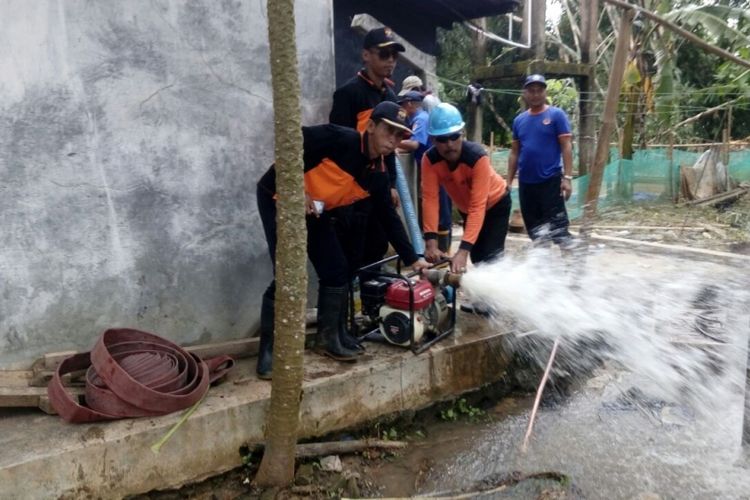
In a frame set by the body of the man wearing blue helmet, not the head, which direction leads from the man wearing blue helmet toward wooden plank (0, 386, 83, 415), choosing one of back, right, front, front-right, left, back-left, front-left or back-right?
front

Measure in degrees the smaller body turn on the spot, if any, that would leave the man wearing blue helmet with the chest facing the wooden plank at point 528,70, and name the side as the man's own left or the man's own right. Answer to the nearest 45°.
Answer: approximately 135° to the man's own right

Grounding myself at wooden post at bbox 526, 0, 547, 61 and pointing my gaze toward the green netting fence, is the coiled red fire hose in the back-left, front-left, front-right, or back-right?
back-right

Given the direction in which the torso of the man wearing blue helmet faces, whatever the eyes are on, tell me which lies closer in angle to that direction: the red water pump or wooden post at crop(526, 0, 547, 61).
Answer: the red water pump

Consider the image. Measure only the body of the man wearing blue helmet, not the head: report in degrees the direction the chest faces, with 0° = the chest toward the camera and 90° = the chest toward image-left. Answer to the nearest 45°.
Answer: approximately 45°

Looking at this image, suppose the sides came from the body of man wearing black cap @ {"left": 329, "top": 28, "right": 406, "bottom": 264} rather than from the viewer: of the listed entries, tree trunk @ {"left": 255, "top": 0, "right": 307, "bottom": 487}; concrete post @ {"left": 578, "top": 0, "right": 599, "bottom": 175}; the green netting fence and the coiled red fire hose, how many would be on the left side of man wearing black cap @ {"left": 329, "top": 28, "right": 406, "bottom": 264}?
2

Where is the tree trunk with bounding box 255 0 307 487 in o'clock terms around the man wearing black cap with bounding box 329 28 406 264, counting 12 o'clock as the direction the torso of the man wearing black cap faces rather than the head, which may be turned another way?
The tree trunk is roughly at 2 o'clock from the man wearing black cap.

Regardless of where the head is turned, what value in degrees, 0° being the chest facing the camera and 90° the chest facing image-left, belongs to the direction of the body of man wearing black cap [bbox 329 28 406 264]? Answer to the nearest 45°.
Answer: approximately 315°

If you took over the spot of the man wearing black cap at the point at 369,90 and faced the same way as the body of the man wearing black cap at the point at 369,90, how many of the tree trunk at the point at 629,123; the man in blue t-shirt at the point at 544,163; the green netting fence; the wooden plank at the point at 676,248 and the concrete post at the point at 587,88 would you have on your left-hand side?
5

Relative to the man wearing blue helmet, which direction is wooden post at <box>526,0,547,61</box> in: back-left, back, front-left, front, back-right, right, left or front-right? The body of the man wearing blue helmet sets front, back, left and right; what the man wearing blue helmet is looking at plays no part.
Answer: back-right
